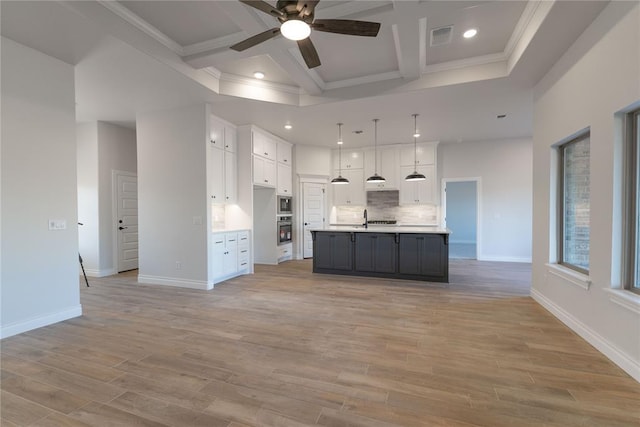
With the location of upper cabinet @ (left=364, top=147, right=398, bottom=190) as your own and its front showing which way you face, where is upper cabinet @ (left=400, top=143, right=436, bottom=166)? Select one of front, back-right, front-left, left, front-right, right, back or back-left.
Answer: left

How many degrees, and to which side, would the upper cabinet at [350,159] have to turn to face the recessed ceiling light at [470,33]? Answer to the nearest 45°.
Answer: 0° — it already faces it

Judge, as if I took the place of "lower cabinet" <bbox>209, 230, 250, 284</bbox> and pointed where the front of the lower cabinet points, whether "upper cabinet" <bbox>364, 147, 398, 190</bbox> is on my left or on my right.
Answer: on my left

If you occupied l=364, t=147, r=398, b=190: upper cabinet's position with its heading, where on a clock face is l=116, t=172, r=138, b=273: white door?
The white door is roughly at 2 o'clock from the upper cabinet.

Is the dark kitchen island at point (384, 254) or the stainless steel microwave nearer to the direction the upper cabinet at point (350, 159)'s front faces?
the dark kitchen island

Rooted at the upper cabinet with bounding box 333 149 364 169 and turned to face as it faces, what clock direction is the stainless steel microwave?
The stainless steel microwave is roughly at 2 o'clock from the upper cabinet.

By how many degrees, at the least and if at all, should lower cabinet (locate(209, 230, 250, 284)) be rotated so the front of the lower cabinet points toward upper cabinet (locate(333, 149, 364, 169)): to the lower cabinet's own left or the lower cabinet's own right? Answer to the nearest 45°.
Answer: approximately 90° to the lower cabinet's own left

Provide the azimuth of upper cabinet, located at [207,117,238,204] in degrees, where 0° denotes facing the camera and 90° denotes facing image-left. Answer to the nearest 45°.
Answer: approximately 315°

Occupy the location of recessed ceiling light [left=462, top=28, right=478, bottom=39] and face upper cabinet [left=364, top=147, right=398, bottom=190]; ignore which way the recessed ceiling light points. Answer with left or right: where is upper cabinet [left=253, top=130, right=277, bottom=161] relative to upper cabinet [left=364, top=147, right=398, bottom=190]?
left
